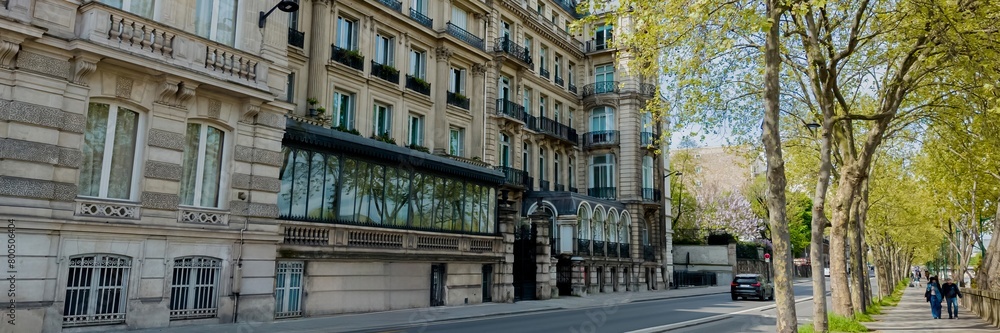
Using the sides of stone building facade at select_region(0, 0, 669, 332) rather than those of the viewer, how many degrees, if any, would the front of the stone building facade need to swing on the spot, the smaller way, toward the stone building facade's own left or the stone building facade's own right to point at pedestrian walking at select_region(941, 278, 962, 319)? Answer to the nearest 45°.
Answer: approximately 45° to the stone building facade's own left

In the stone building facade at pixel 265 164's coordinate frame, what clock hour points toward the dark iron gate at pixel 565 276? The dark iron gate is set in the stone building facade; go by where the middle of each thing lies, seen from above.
The dark iron gate is roughly at 9 o'clock from the stone building facade.

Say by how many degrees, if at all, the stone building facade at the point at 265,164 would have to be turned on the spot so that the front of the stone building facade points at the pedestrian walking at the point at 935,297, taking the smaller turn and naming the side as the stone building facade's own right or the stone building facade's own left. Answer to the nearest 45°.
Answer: approximately 45° to the stone building facade's own left

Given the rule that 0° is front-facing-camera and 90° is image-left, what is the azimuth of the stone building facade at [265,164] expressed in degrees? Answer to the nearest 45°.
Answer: approximately 315°

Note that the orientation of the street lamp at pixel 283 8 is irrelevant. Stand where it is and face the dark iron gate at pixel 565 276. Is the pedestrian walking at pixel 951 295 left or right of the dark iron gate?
right
